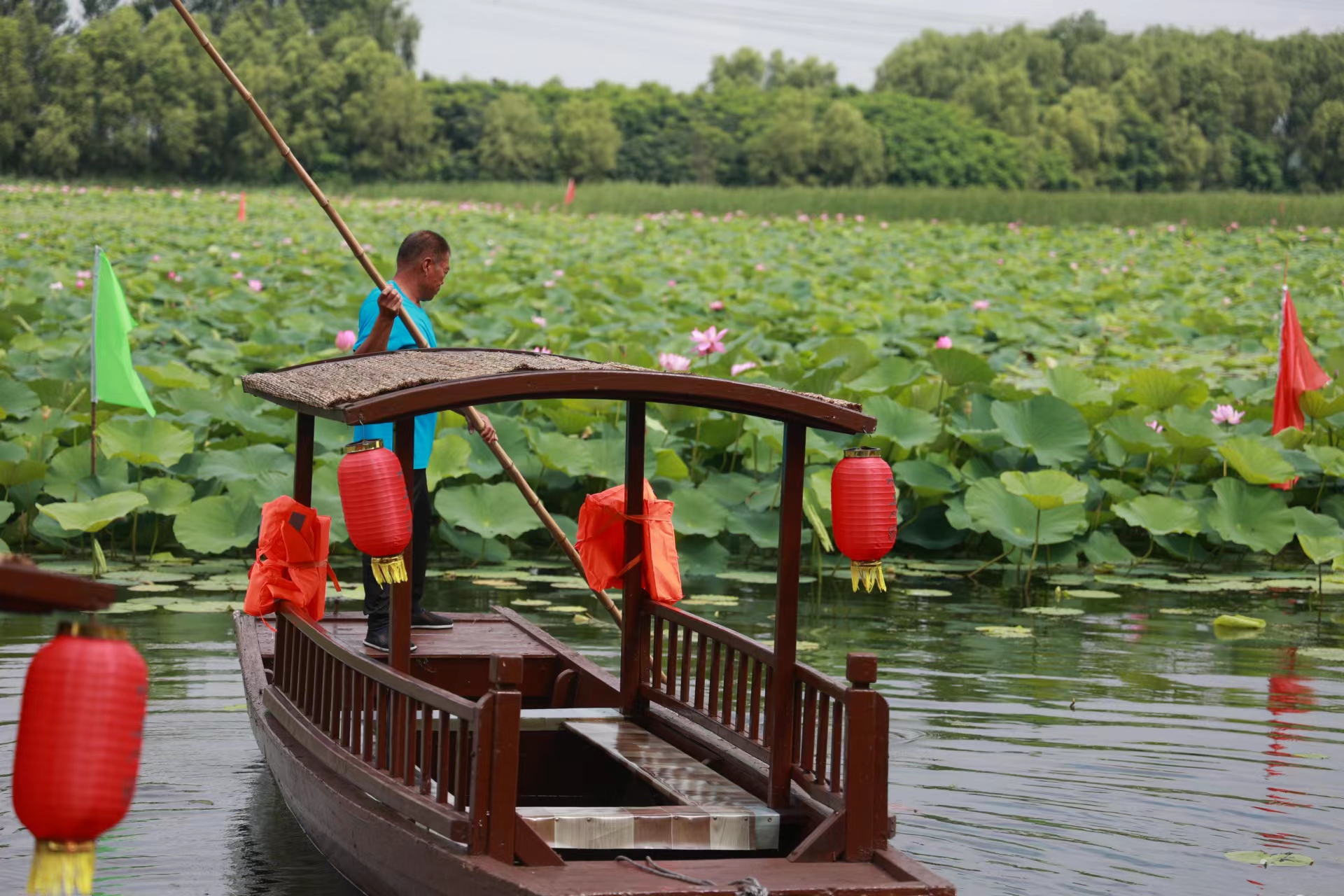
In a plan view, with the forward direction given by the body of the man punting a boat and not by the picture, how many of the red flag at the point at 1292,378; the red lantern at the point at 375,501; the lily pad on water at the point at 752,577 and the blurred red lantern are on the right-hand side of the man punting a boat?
2

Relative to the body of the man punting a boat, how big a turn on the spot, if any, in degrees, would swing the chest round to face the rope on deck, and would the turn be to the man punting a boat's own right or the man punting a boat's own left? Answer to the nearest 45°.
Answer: approximately 90° to the man punting a boat's own right

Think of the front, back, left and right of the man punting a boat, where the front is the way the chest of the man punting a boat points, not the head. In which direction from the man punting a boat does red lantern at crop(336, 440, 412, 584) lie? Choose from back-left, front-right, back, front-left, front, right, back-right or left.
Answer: right

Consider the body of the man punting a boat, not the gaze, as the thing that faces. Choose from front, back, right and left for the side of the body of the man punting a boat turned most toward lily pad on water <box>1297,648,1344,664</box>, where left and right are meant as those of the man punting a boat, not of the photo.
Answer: front

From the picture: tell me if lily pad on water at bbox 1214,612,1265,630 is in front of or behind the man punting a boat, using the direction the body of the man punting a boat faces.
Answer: in front

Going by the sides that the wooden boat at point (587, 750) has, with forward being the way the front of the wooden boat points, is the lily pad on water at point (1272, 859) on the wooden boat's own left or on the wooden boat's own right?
on the wooden boat's own left

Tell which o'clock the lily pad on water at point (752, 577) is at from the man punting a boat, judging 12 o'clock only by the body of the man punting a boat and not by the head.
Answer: The lily pad on water is roughly at 10 o'clock from the man punting a boat.

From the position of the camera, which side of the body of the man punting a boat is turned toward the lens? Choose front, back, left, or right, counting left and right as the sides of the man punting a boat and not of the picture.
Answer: right

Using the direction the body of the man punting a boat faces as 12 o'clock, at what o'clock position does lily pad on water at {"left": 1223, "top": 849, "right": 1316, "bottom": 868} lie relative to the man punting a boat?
The lily pad on water is roughly at 1 o'clock from the man punting a boat.

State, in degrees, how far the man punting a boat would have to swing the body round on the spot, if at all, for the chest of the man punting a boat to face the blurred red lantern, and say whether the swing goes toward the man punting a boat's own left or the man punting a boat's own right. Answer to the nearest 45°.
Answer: approximately 90° to the man punting a boat's own right
